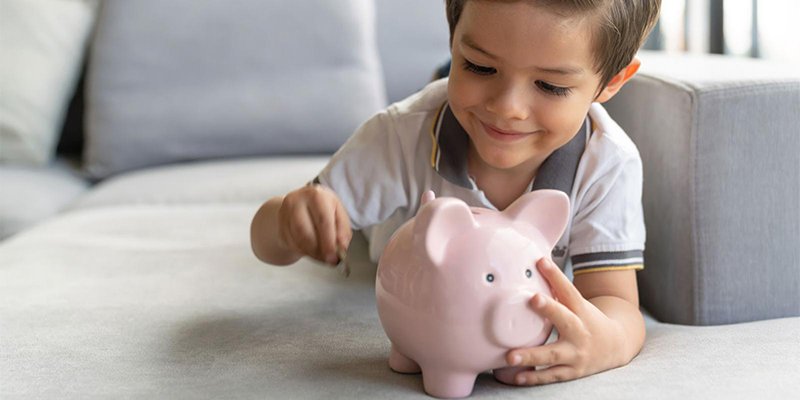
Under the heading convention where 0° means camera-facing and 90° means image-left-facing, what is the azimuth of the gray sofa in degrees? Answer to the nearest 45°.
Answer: approximately 0°

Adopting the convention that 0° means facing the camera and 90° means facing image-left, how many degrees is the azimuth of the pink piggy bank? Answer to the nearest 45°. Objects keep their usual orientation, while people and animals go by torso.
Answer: approximately 315°
